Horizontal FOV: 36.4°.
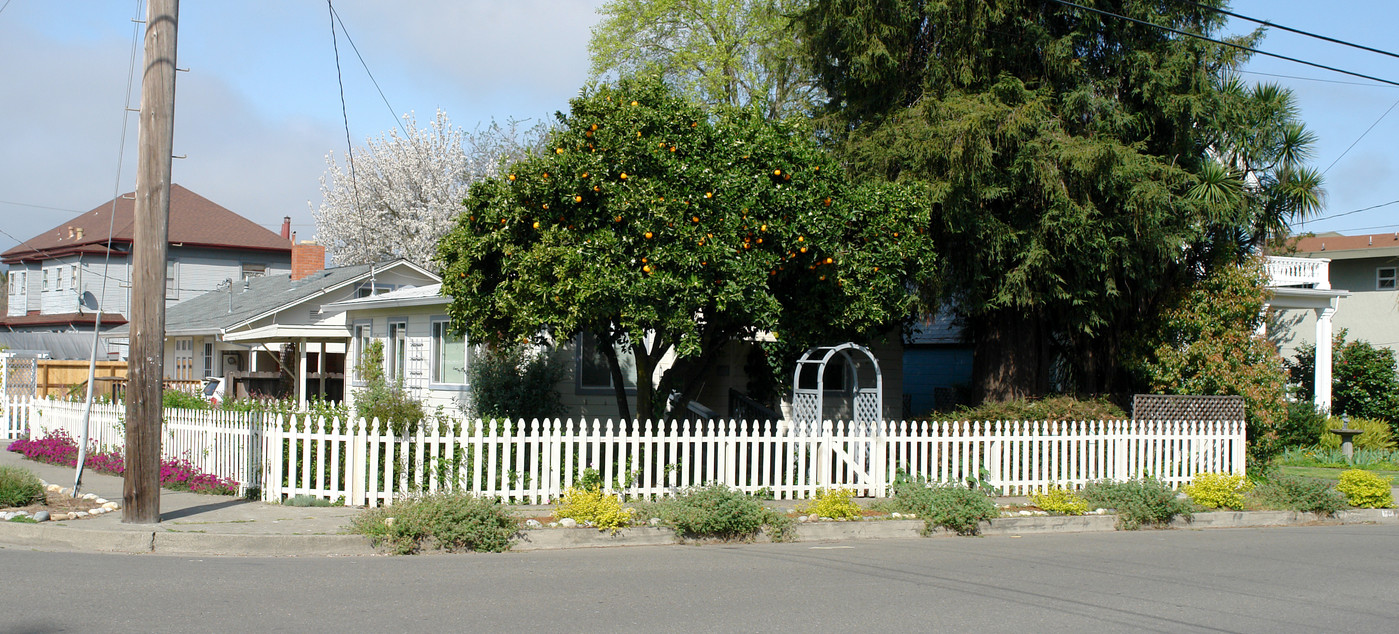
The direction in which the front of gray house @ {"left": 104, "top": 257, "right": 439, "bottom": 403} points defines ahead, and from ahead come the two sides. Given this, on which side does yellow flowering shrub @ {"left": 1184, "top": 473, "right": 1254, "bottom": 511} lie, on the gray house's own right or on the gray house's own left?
on the gray house's own left

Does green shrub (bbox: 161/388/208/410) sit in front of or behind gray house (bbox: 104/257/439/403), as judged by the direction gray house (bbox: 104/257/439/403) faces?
in front

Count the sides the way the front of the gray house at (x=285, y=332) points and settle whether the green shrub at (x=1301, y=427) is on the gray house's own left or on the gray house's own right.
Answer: on the gray house's own left

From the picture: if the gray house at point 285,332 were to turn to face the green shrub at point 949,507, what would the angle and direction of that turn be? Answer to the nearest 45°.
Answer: approximately 45° to its left

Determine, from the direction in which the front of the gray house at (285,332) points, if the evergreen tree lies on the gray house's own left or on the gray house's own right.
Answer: on the gray house's own left

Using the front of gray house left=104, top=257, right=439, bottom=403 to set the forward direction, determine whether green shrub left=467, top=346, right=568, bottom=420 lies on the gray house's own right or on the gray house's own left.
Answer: on the gray house's own left

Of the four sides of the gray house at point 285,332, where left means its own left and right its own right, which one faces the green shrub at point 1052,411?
left

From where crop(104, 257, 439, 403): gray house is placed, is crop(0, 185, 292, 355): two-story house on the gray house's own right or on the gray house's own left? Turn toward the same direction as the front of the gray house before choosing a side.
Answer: on the gray house's own right

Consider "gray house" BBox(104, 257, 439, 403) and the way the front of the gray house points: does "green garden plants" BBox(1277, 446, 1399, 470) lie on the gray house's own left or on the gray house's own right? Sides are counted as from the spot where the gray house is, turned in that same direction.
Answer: on the gray house's own left

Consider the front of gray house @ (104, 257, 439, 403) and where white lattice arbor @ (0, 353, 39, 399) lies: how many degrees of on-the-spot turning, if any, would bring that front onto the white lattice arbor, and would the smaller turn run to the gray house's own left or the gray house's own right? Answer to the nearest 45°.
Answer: approximately 45° to the gray house's own right

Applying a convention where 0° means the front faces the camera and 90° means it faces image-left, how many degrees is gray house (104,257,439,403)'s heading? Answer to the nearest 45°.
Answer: approximately 45°

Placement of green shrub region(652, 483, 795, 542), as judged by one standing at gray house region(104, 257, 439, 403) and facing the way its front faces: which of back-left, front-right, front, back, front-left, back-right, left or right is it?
front-left
